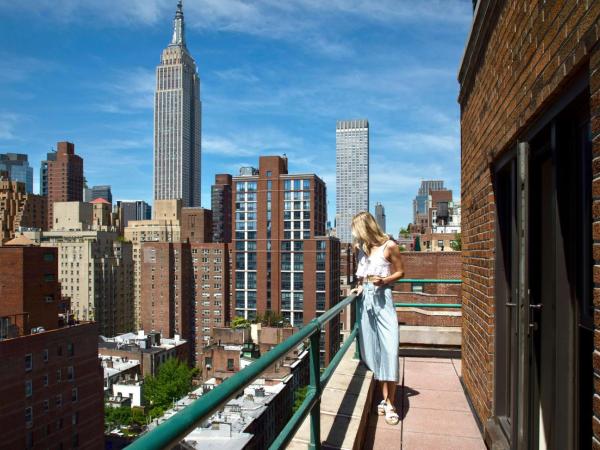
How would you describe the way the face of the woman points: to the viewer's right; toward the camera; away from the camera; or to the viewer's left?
to the viewer's left

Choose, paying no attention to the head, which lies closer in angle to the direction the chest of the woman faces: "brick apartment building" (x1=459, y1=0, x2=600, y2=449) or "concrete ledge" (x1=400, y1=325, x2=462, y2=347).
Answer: the brick apartment building

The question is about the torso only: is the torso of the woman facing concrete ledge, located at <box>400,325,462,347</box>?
no

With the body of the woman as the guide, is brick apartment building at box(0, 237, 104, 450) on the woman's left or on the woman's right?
on the woman's right

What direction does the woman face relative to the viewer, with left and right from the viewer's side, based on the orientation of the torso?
facing the viewer and to the left of the viewer
